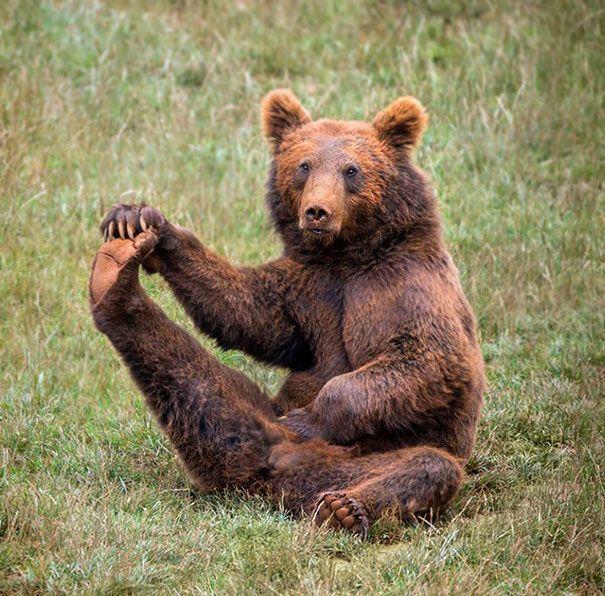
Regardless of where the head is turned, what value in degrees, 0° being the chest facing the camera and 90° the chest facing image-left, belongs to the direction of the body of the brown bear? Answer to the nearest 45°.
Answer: approximately 45°
